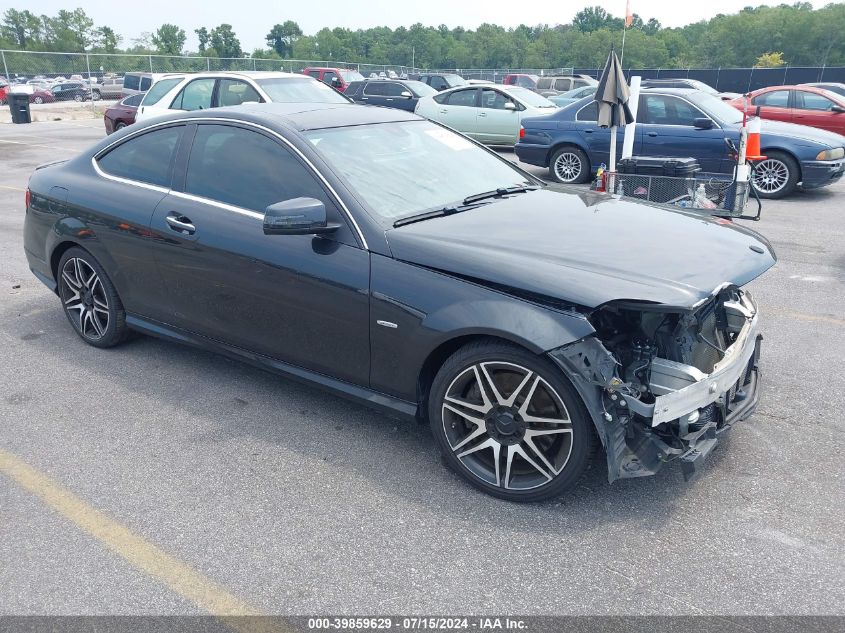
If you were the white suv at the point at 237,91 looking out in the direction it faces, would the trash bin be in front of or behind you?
behind

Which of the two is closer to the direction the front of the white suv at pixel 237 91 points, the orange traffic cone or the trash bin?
the orange traffic cone

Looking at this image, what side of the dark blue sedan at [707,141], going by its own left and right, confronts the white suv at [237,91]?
back

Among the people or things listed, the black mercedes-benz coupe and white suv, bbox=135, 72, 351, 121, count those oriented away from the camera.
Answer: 0

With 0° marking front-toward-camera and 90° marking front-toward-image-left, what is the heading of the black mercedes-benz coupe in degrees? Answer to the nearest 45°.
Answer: approximately 315°

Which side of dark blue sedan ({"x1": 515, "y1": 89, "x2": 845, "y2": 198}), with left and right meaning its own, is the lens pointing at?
right

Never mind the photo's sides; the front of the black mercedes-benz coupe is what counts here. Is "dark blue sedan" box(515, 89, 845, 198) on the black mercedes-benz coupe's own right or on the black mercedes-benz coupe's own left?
on the black mercedes-benz coupe's own left

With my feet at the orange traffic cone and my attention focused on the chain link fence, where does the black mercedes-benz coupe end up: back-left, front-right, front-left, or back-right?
back-left

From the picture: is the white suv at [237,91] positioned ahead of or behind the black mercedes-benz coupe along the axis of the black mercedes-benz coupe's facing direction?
behind

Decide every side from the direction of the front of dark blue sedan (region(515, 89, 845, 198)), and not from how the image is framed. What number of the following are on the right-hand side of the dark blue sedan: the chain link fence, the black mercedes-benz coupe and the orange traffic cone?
2

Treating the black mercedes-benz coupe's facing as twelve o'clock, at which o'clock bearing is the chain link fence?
The chain link fence is roughly at 7 o'clock from the black mercedes-benz coupe.

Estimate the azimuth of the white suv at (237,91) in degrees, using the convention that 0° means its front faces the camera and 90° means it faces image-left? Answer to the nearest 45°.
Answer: approximately 315°
